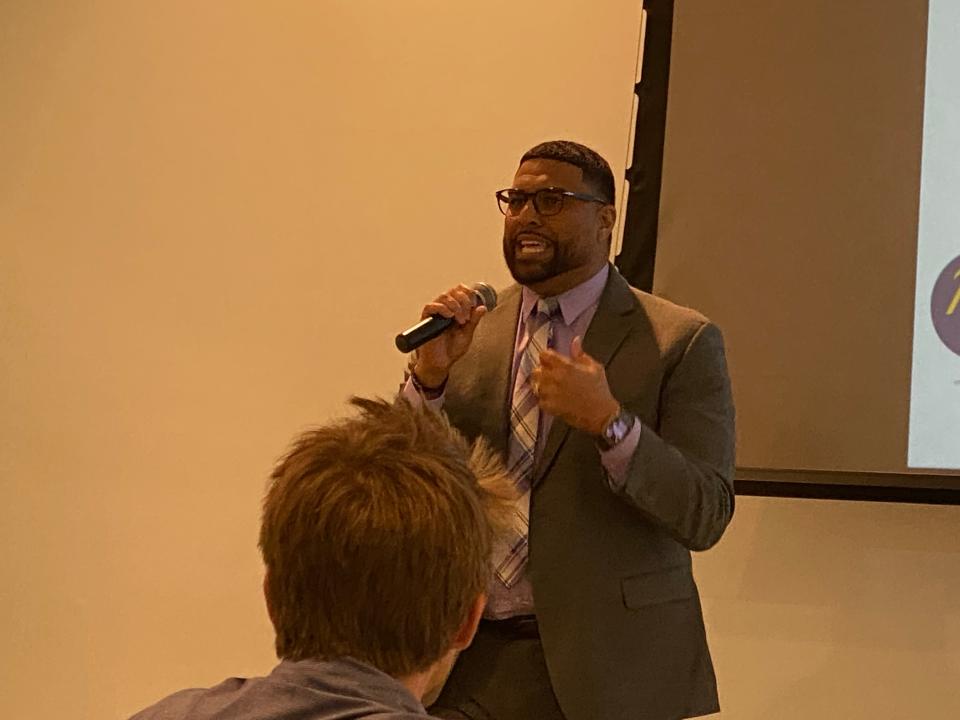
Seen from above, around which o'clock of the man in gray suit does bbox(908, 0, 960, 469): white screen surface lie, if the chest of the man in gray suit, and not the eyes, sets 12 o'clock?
The white screen surface is roughly at 6 o'clock from the man in gray suit.

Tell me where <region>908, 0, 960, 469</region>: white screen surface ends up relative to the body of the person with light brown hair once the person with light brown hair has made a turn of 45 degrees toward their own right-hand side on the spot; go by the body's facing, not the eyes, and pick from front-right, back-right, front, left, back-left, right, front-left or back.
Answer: front-left

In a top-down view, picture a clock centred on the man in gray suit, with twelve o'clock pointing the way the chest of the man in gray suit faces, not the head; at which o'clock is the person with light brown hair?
The person with light brown hair is roughly at 11 o'clock from the man in gray suit.

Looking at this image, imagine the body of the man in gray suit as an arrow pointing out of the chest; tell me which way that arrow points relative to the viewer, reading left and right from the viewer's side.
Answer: facing the viewer and to the left of the viewer

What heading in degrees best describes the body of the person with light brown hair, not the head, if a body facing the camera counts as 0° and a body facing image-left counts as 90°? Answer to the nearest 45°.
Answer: approximately 225°

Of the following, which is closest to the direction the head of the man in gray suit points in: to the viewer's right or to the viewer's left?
to the viewer's left

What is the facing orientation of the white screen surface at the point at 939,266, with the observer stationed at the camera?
facing the viewer
